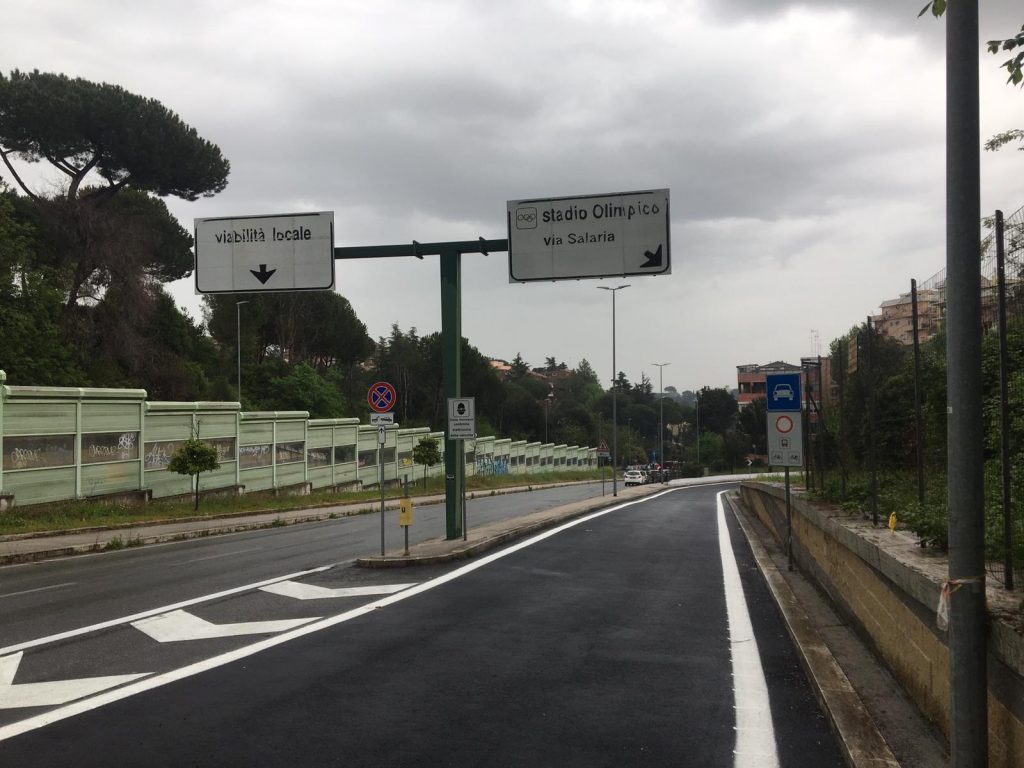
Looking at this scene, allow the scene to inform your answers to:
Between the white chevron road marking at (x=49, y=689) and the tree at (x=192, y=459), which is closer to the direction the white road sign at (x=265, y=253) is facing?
the white chevron road marking

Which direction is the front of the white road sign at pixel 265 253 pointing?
toward the camera

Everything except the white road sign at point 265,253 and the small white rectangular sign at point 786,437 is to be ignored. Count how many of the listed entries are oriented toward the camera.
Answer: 2

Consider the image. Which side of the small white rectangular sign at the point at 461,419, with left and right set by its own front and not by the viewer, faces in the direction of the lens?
front

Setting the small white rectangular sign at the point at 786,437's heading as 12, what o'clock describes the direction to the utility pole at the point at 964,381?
The utility pole is roughly at 12 o'clock from the small white rectangular sign.

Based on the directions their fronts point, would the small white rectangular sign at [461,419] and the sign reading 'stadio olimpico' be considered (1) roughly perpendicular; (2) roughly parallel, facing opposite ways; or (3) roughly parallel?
roughly parallel

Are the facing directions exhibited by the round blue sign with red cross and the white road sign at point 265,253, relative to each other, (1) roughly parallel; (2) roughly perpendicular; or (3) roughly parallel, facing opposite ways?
roughly parallel

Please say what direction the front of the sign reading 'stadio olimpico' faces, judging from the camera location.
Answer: facing the viewer
